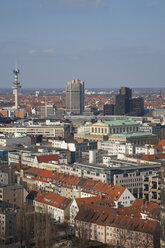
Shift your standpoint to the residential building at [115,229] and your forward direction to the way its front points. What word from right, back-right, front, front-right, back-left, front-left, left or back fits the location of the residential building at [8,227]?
front-right

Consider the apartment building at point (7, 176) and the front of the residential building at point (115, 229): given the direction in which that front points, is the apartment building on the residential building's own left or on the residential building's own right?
on the residential building's own right

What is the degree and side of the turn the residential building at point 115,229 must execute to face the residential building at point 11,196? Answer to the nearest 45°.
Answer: approximately 90° to its right

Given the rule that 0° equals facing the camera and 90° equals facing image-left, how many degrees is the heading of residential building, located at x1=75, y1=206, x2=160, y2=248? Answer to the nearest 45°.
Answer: approximately 45°

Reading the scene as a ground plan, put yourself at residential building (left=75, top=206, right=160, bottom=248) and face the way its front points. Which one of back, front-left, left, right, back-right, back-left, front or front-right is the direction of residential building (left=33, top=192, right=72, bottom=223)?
right

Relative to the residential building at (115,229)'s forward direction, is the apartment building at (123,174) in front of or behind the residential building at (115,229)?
behind

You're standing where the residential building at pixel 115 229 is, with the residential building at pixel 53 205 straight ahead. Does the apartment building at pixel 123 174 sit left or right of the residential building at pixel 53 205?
right
